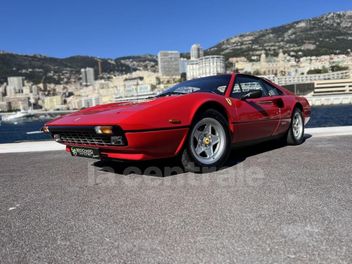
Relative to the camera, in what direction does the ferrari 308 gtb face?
facing the viewer and to the left of the viewer
